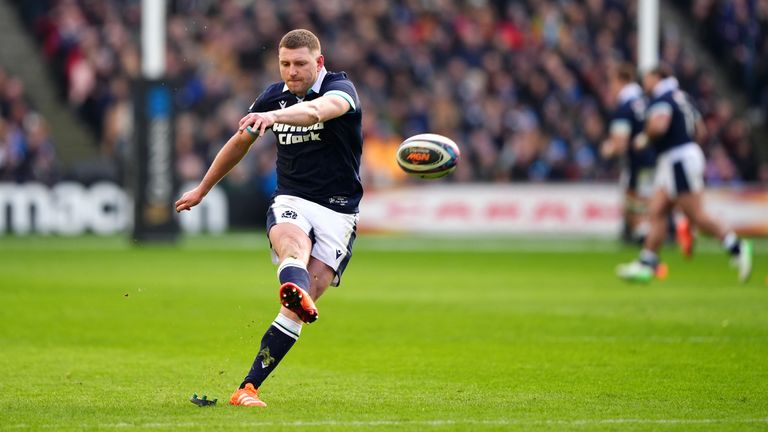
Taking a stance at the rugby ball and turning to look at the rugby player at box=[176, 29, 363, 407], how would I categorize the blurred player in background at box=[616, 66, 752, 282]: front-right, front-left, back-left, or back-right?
back-right

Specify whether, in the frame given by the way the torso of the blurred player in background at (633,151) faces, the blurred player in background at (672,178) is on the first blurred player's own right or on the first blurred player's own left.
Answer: on the first blurred player's own left
